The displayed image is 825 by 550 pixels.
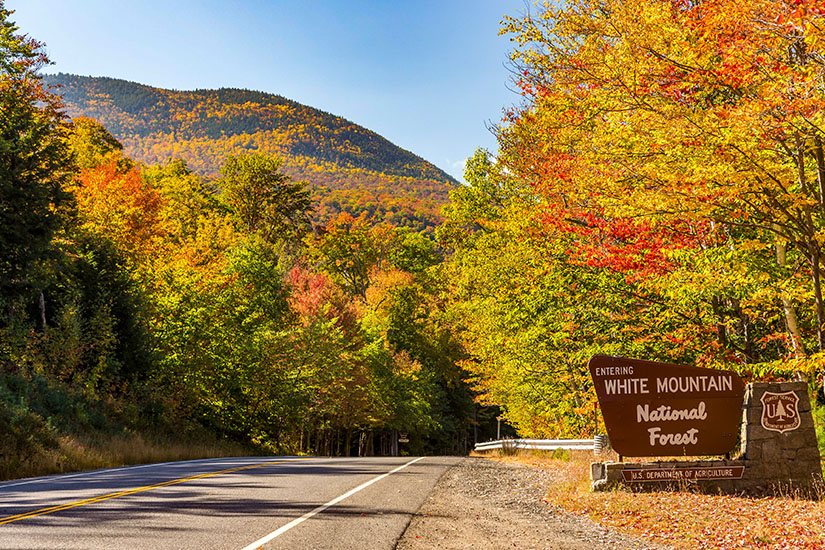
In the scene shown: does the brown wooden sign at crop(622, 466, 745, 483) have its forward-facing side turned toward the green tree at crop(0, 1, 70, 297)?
no

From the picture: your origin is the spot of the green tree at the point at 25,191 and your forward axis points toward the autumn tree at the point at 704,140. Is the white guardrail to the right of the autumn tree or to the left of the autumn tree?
left

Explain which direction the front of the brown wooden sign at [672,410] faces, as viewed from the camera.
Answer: facing the viewer

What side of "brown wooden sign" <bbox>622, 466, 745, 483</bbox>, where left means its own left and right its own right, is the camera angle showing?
front

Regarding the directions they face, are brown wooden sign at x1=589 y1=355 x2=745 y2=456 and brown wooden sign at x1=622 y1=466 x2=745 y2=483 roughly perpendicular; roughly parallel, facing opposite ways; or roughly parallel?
roughly parallel

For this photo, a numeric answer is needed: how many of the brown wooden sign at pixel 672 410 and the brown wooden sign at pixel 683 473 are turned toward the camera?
2

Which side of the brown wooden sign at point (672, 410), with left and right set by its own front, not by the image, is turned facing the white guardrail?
back

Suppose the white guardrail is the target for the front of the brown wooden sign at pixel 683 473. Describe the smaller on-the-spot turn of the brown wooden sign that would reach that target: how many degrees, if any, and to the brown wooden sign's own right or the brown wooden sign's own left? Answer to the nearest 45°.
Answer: approximately 180°

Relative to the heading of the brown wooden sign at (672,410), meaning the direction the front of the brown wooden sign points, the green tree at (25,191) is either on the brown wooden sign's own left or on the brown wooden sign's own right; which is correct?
on the brown wooden sign's own right
